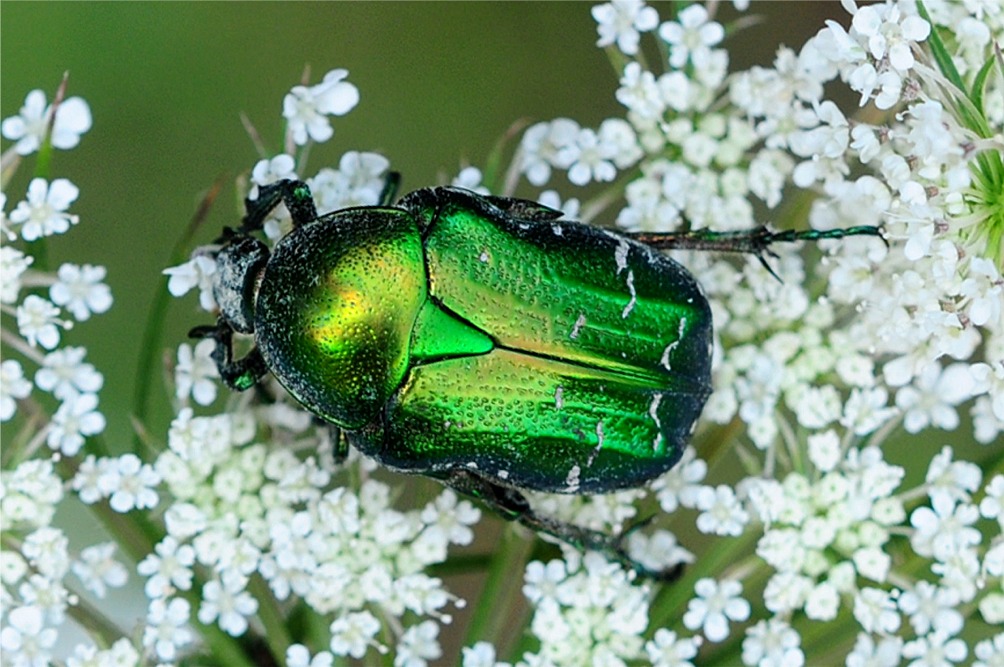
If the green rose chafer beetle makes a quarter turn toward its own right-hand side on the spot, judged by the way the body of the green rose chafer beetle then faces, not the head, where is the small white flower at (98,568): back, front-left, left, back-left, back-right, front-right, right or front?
left

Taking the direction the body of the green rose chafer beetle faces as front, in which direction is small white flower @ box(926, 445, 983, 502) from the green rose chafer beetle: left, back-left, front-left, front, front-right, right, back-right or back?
back

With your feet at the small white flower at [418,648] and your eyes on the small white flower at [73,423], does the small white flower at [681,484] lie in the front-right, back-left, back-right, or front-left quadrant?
back-right

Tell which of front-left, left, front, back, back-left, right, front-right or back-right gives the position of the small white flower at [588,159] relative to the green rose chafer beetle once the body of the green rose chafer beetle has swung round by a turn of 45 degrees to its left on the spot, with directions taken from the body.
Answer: back

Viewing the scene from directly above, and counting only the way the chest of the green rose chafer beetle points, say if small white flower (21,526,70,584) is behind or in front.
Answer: in front

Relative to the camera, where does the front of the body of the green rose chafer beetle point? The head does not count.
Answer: to the viewer's left

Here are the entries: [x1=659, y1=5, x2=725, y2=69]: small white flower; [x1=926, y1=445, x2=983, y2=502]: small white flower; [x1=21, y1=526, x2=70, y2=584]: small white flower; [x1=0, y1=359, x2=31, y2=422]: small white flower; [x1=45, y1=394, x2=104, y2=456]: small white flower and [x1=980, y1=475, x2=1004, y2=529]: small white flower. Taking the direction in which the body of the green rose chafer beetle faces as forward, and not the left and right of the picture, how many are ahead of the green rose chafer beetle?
3

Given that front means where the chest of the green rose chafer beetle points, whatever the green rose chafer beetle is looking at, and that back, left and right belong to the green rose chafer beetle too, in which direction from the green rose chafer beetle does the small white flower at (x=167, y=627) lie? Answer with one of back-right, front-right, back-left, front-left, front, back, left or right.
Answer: front

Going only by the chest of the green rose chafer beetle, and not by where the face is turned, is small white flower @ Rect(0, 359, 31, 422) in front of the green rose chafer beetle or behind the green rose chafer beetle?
in front

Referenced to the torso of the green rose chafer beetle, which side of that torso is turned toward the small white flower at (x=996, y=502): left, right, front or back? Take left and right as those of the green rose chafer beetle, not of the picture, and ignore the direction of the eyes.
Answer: back

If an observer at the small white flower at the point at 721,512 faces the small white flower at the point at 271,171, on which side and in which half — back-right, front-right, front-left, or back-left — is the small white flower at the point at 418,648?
front-left

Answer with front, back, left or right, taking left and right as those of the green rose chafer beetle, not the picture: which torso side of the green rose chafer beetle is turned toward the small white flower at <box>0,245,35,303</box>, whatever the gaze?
front
